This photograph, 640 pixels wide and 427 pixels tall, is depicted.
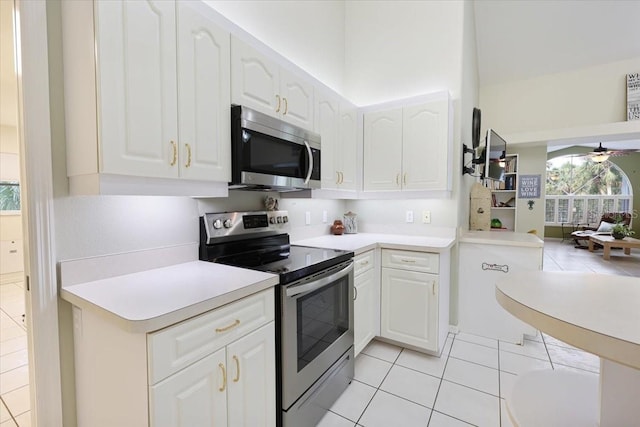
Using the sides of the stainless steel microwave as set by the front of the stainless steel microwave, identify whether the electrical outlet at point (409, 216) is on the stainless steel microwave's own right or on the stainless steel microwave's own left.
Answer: on the stainless steel microwave's own left

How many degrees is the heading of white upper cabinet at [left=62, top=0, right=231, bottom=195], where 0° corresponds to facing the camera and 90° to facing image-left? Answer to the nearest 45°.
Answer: approximately 315°

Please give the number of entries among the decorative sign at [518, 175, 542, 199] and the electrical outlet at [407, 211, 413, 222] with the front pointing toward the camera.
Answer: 2

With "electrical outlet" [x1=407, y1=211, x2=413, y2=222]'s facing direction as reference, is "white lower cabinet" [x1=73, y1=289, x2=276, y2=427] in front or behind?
in front

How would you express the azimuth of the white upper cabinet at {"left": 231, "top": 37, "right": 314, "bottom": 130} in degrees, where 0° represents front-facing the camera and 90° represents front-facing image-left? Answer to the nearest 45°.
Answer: approximately 315°

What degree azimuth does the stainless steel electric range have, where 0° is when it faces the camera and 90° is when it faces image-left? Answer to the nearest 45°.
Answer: approximately 315°

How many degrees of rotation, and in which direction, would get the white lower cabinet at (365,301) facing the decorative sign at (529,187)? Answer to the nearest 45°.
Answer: approximately 90° to its left
